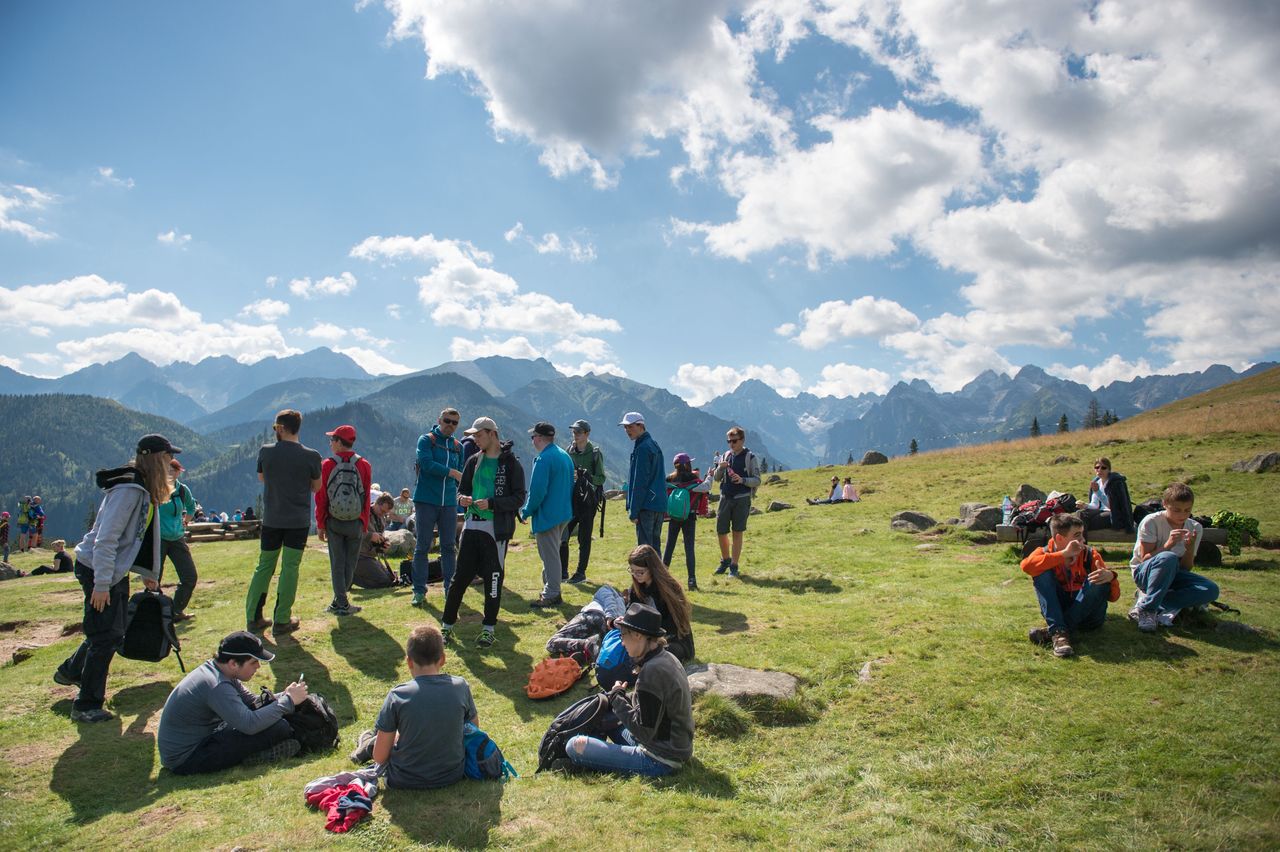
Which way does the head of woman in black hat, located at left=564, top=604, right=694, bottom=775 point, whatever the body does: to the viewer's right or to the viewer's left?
to the viewer's left

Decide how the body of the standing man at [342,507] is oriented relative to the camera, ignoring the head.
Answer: away from the camera

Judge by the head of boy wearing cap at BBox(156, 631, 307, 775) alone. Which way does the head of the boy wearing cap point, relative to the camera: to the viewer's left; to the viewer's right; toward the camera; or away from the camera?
to the viewer's right

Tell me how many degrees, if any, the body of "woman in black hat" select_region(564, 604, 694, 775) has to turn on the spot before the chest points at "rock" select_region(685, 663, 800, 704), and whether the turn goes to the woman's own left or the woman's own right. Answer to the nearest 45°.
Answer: approximately 135° to the woman's own right

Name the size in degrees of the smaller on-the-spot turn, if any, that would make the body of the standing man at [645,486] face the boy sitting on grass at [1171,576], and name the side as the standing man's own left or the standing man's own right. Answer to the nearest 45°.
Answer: approximately 135° to the standing man's own left

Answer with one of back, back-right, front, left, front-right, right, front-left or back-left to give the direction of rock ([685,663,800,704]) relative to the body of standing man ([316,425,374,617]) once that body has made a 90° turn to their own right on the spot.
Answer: front-right

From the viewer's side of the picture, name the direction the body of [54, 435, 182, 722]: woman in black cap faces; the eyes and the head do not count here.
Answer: to the viewer's right

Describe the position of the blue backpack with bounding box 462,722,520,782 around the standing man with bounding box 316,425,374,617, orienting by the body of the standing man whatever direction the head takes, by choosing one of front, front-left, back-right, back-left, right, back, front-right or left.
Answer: back

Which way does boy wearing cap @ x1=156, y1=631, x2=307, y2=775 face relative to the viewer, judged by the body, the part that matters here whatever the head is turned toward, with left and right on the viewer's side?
facing to the right of the viewer

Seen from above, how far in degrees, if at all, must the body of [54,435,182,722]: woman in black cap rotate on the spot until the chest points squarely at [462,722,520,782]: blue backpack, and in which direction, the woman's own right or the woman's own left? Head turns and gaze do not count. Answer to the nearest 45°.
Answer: approximately 45° to the woman's own right

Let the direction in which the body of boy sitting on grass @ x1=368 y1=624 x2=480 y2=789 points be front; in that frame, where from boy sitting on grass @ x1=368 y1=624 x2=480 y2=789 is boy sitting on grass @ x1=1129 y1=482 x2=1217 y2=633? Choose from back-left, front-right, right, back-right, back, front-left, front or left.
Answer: right

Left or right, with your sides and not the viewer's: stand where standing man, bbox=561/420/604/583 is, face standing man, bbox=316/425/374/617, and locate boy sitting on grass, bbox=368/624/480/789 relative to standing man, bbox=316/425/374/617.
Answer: left

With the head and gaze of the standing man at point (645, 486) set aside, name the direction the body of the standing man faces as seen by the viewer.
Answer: to the viewer's left

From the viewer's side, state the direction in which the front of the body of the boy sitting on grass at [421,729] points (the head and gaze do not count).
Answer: away from the camera

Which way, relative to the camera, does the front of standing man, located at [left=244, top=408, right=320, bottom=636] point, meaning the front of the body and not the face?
away from the camera
